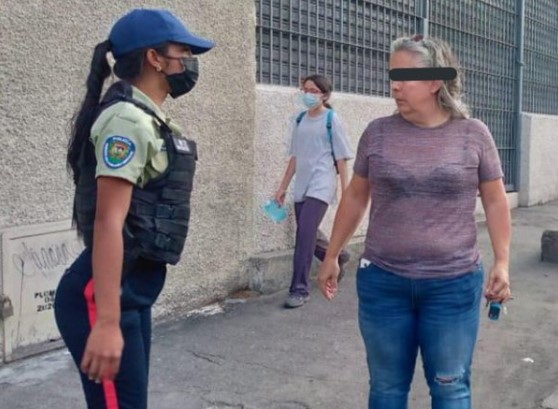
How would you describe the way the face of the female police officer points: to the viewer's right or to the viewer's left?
to the viewer's right

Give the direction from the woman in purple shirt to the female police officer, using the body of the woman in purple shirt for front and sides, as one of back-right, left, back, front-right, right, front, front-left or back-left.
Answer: front-right

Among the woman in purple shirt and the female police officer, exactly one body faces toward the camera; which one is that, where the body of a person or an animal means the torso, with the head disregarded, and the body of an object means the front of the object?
the woman in purple shirt

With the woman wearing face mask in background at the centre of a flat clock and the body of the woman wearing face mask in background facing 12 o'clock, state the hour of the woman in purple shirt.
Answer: The woman in purple shirt is roughly at 10 o'clock from the woman wearing face mask in background.

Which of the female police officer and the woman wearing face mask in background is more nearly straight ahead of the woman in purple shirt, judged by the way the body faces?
the female police officer

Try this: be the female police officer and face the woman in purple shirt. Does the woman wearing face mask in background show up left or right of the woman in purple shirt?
left

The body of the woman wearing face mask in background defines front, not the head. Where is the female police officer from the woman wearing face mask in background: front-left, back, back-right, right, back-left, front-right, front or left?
front-left

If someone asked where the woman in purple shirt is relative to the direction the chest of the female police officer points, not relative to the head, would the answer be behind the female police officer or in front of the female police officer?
in front

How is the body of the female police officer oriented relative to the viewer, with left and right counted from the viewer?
facing to the right of the viewer

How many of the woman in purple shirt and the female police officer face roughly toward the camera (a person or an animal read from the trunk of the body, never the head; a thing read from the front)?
1

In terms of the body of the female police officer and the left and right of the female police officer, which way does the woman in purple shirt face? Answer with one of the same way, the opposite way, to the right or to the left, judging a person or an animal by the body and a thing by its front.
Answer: to the right

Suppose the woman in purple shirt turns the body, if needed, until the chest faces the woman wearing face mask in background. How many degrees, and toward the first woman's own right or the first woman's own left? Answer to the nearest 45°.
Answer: approximately 180°

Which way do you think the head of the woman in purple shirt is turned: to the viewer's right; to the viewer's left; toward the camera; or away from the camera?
to the viewer's left

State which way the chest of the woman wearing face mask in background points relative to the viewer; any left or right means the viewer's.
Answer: facing the viewer and to the left of the viewer

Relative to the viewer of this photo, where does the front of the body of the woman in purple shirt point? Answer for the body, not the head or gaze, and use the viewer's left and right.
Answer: facing the viewer
